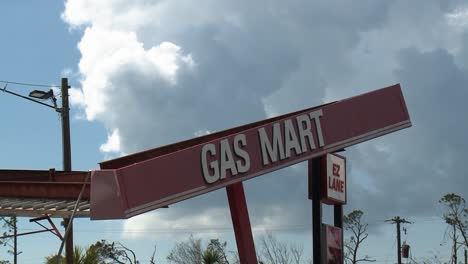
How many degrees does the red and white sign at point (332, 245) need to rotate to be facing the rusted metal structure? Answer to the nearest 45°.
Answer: approximately 90° to its right

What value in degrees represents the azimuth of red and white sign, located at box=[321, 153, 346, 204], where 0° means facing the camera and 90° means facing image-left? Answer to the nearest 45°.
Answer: approximately 315°

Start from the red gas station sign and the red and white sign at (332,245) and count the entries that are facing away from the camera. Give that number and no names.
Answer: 0

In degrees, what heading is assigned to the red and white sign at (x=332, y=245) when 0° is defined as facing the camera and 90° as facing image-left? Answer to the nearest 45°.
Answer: approximately 315°

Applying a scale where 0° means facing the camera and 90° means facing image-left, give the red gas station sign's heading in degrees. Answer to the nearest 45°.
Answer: approximately 315°
